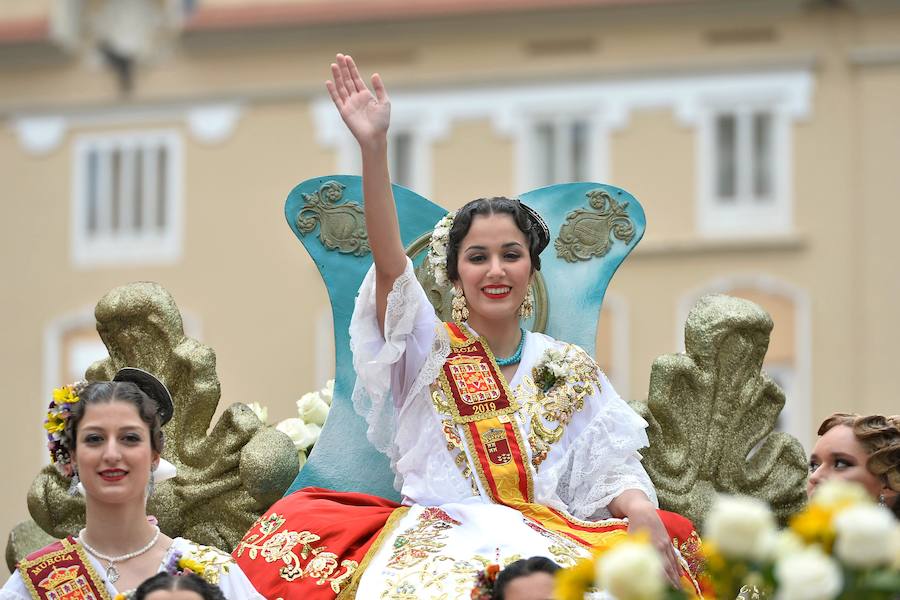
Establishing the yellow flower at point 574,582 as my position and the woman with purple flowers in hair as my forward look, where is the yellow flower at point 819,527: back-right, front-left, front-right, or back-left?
back-right

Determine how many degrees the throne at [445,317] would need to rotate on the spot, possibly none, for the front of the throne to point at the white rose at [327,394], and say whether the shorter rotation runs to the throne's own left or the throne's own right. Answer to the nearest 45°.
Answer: approximately 135° to the throne's own right

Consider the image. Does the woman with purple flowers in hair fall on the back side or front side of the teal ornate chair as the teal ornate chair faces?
on the front side

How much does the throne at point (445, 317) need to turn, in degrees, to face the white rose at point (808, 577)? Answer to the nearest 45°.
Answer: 0° — it already faces it

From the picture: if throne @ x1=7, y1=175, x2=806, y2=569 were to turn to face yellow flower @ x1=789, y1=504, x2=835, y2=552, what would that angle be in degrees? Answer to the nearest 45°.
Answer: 0° — it already faces it

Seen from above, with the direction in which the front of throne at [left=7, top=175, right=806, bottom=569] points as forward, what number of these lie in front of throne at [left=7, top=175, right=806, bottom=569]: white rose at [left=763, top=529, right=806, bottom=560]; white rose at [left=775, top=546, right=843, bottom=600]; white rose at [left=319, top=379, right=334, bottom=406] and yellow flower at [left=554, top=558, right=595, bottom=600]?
3

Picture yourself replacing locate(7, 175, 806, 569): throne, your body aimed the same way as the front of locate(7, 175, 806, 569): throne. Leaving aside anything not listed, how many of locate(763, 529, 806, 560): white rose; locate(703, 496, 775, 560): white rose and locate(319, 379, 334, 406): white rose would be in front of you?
2

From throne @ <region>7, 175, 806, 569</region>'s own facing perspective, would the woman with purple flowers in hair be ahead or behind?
ahead

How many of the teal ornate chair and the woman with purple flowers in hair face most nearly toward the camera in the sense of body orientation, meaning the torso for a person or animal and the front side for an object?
2

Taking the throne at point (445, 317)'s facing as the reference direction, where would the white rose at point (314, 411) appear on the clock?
The white rose is roughly at 4 o'clock from the throne.

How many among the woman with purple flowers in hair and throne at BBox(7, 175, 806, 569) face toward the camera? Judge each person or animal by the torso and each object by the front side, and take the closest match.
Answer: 2

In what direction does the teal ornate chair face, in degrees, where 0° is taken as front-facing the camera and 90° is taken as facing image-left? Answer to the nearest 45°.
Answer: approximately 0°
